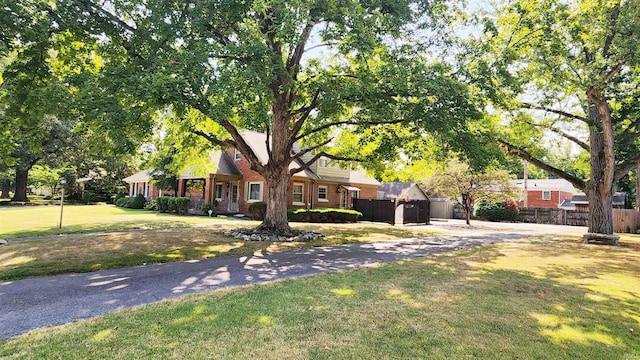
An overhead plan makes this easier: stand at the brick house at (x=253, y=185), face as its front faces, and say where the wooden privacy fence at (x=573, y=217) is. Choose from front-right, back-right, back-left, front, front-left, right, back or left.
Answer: back-left

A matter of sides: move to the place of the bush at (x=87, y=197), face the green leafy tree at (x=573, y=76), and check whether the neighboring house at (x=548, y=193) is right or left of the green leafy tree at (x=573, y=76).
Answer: left

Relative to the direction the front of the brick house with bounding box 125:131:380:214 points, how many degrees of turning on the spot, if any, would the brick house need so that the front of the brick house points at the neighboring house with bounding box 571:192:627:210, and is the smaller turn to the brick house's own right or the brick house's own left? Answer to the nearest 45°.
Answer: approximately 135° to the brick house's own left

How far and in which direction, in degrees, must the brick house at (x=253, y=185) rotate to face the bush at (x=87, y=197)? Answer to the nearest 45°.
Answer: approximately 90° to its right

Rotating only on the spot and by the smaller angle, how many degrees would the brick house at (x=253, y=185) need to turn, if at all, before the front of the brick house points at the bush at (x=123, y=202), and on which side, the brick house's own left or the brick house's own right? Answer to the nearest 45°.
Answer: approximately 90° to the brick house's own right

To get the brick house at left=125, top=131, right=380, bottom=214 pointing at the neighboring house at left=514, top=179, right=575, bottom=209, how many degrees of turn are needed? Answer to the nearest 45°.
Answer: approximately 135° to its left

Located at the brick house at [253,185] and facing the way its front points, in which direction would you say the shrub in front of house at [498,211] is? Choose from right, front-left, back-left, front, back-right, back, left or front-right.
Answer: back-left

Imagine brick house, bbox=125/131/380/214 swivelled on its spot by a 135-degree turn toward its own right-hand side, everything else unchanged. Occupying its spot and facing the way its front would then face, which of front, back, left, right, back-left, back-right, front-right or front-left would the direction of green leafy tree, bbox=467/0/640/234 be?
back-right

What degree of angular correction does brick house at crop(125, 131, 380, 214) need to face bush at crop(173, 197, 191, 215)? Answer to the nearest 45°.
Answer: approximately 45° to its right

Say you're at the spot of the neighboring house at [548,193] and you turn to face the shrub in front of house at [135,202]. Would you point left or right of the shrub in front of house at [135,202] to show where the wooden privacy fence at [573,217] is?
left

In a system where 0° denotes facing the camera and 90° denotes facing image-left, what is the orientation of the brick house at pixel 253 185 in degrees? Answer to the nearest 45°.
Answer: approximately 45°

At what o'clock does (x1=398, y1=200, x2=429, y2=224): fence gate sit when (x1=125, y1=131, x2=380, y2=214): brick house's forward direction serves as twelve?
The fence gate is roughly at 8 o'clock from the brick house.

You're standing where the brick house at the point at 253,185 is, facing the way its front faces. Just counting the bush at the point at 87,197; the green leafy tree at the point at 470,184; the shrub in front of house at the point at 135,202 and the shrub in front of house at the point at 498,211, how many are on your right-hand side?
2

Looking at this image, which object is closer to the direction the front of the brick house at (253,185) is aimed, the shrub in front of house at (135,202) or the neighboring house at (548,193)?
the shrub in front of house
